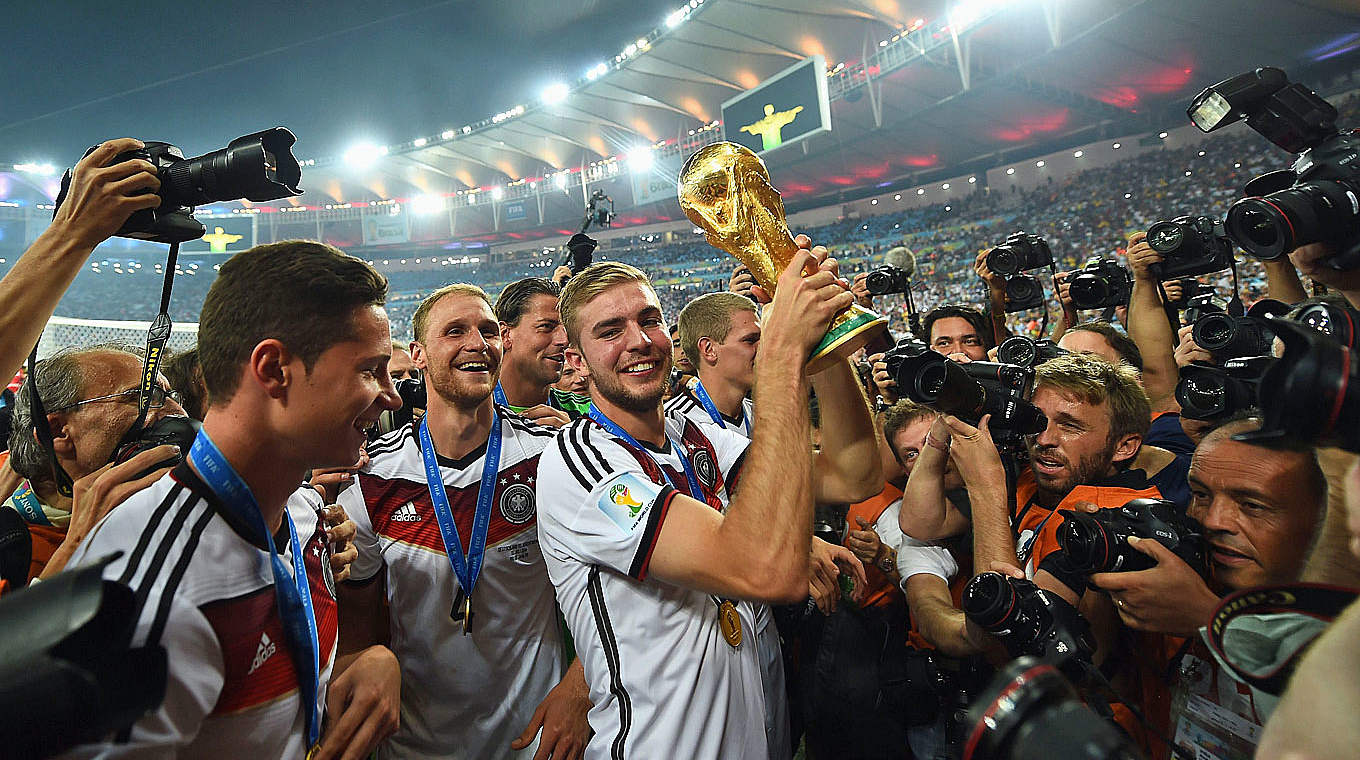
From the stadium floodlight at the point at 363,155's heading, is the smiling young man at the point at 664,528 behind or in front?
in front

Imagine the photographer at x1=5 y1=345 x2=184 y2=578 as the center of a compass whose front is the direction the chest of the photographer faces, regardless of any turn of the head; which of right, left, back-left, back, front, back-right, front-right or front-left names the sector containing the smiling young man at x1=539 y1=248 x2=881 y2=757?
front-right

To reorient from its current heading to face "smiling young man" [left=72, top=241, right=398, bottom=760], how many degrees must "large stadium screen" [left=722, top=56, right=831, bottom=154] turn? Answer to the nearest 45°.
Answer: approximately 45° to its left

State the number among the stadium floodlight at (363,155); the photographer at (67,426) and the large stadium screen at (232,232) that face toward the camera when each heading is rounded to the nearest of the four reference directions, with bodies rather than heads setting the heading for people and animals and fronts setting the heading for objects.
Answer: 2

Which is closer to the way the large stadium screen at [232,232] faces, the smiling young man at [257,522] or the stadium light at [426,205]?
the smiling young man

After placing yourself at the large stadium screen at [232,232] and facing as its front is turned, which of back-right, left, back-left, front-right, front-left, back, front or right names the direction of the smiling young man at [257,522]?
front

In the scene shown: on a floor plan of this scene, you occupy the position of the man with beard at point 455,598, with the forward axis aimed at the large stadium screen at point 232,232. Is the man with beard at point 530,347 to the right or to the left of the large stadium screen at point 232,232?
right

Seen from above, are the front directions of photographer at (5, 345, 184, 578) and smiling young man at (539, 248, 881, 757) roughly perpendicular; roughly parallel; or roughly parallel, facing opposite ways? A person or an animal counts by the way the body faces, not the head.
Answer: roughly perpendicular

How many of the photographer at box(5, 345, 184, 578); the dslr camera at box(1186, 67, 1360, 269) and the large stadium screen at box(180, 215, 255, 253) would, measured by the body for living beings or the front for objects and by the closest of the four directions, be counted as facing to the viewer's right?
1

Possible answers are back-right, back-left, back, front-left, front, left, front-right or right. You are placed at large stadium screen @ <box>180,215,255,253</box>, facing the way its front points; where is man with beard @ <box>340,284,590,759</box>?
front

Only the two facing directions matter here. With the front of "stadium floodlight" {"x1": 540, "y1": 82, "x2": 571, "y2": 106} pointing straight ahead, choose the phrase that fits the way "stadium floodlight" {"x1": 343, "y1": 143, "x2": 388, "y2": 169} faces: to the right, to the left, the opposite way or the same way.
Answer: the same way

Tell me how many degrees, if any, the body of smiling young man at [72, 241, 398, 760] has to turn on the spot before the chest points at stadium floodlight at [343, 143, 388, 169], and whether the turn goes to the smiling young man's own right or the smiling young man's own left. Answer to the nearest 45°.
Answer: approximately 135° to the smiling young man's own left

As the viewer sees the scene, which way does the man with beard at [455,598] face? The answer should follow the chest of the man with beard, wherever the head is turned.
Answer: toward the camera

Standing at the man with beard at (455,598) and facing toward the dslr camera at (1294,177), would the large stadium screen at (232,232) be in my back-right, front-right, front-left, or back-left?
back-left

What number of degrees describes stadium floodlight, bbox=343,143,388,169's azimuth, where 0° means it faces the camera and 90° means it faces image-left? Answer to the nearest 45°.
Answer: approximately 0°

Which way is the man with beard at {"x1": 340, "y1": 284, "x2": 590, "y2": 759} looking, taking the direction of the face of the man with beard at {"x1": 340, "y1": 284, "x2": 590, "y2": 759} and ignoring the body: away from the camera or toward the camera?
toward the camera

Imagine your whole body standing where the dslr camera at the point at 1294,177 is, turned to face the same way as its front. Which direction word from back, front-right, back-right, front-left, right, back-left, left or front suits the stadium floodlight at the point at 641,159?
right

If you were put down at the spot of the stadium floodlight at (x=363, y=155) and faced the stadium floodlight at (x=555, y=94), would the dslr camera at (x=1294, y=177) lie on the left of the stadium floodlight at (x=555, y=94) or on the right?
right

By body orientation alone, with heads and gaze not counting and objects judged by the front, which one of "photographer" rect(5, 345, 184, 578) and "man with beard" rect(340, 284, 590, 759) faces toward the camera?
the man with beard

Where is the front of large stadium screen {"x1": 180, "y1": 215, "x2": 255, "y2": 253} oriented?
toward the camera

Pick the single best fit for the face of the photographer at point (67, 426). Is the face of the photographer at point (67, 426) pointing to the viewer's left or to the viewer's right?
to the viewer's right

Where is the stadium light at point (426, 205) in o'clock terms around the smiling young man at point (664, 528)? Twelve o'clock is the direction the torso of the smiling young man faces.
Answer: The stadium light is roughly at 7 o'clock from the smiling young man.
